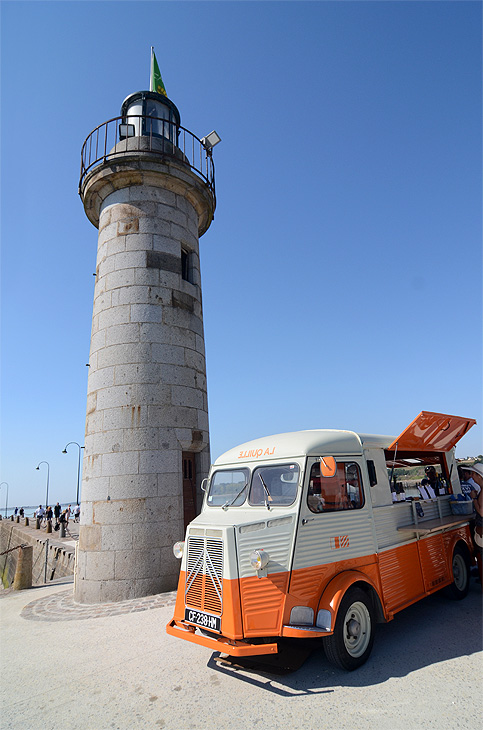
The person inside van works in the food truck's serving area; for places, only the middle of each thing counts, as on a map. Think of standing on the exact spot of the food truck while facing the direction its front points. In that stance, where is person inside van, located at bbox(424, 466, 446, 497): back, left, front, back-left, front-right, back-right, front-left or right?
back

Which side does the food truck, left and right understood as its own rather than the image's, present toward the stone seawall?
right

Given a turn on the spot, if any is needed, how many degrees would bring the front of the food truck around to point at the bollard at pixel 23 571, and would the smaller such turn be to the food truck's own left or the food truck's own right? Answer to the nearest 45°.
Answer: approximately 90° to the food truck's own right

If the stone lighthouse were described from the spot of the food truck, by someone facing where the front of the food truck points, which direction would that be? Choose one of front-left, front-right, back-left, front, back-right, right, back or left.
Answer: right
